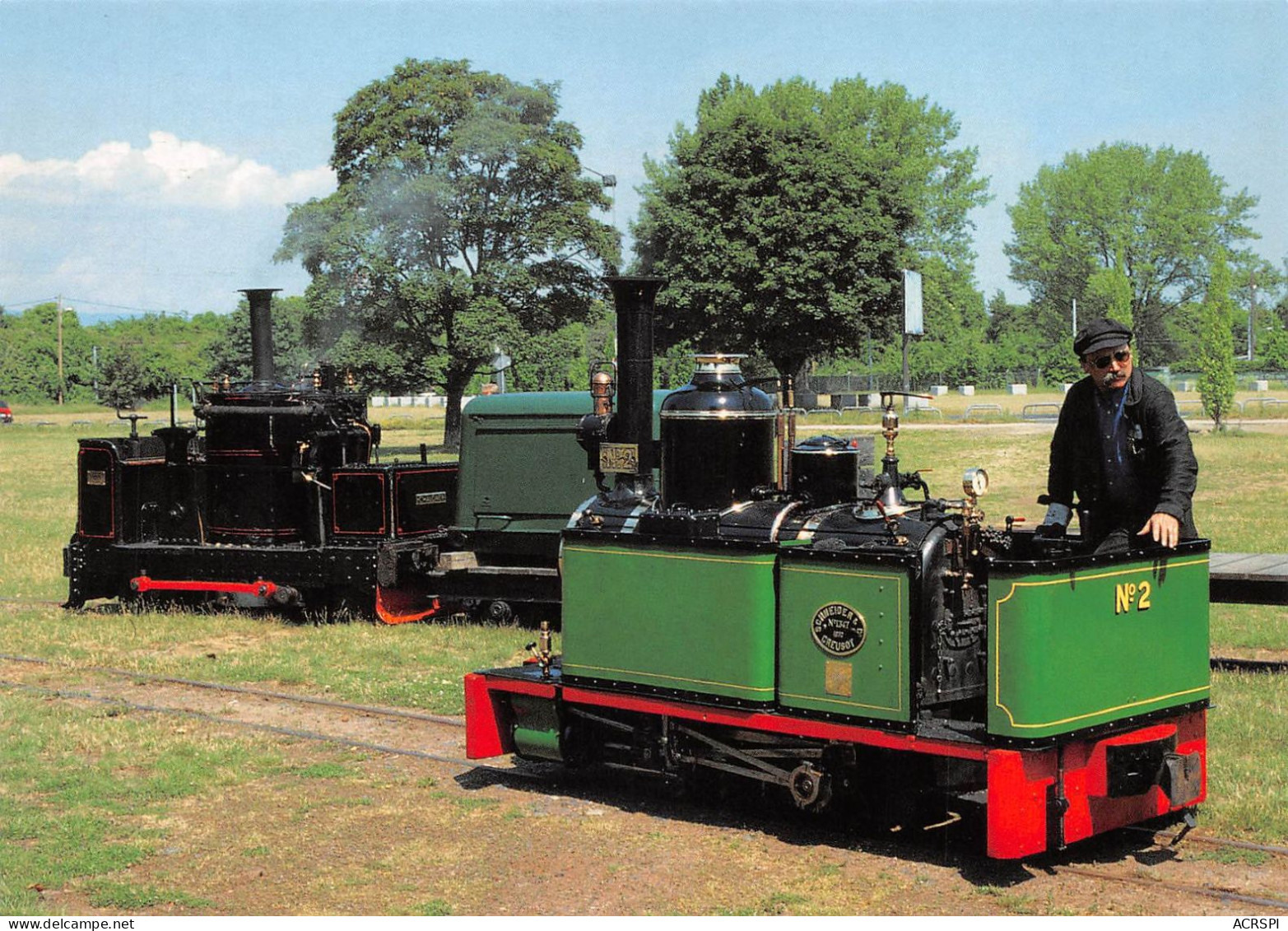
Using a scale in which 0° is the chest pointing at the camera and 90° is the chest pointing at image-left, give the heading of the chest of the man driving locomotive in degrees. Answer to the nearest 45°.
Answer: approximately 0°

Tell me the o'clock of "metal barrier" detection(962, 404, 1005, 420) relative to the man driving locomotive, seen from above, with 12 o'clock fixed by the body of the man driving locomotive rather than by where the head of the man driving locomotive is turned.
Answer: The metal barrier is roughly at 6 o'clock from the man driving locomotive.

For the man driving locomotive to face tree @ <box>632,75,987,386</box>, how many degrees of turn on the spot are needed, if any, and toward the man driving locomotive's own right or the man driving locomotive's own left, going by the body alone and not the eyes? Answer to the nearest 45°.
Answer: approximately 180°

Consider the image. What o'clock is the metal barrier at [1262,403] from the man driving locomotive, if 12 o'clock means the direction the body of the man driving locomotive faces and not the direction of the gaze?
The metal barrier is roughly at 6 o'clock from the man driving locomotive.

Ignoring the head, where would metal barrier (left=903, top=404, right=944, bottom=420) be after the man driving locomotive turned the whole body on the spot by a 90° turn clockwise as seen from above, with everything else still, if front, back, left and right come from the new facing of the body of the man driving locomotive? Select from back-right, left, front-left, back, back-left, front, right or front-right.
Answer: right

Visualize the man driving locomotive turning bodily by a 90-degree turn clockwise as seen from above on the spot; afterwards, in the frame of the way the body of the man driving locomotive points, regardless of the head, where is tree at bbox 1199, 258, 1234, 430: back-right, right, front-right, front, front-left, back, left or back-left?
right

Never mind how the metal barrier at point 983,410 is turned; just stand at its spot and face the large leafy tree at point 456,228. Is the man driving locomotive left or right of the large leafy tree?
left

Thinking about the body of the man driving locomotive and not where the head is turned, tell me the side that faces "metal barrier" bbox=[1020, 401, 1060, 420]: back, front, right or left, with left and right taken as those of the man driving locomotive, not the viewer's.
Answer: back

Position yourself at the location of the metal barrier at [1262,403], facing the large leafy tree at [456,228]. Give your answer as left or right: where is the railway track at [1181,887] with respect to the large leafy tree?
left

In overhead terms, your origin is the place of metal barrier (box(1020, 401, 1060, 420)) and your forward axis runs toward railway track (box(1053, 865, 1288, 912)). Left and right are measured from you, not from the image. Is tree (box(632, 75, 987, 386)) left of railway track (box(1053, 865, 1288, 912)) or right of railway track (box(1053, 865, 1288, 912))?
right

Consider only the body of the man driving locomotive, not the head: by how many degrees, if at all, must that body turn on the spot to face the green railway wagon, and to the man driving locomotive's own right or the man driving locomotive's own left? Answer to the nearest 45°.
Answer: approximately 135° to the man driving locomotive's own right
